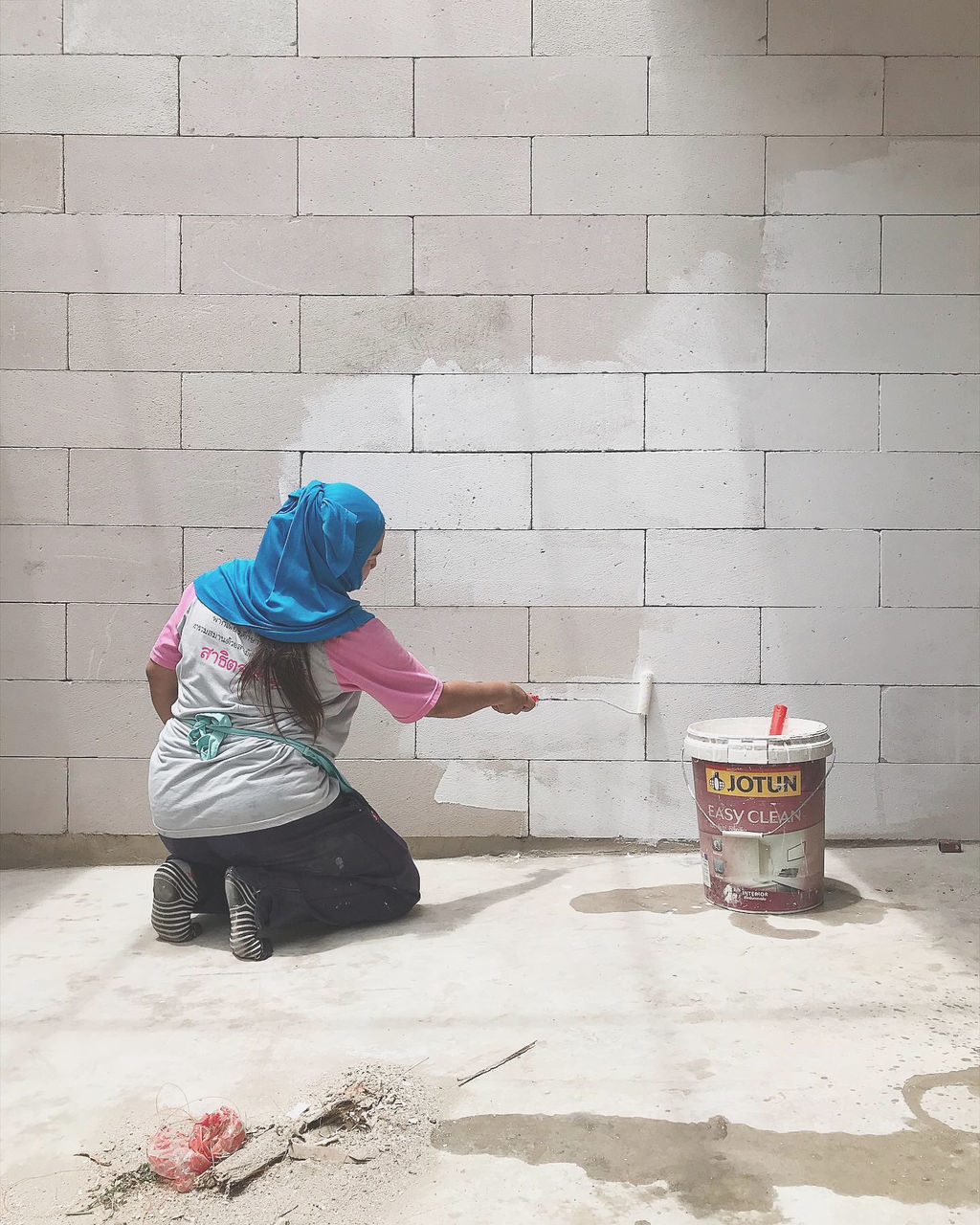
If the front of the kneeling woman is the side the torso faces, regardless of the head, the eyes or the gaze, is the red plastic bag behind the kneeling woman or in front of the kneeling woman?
behind

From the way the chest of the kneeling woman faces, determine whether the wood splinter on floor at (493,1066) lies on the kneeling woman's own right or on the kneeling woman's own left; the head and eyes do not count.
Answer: on the kneeling woman's own right

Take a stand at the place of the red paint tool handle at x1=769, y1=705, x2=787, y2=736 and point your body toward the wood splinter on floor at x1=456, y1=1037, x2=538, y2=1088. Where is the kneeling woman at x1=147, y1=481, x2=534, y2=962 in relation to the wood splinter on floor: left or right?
right

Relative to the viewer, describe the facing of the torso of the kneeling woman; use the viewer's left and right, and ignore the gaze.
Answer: facing away from the viewer and to the right of the viewer

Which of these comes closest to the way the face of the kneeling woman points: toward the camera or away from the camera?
away from the camera

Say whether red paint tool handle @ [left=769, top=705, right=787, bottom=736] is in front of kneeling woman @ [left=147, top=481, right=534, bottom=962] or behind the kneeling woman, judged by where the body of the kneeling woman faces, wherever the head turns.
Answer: in front

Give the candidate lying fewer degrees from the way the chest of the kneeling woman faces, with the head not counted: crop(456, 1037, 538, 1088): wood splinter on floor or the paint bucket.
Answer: the paint bucket

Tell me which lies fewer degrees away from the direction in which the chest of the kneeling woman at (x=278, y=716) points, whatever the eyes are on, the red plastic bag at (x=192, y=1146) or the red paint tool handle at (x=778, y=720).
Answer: the red paint tool handle

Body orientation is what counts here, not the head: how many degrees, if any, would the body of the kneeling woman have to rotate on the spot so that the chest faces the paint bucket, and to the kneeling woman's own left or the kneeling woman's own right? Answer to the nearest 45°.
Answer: approximately 45° to the kneeling woman's own right
